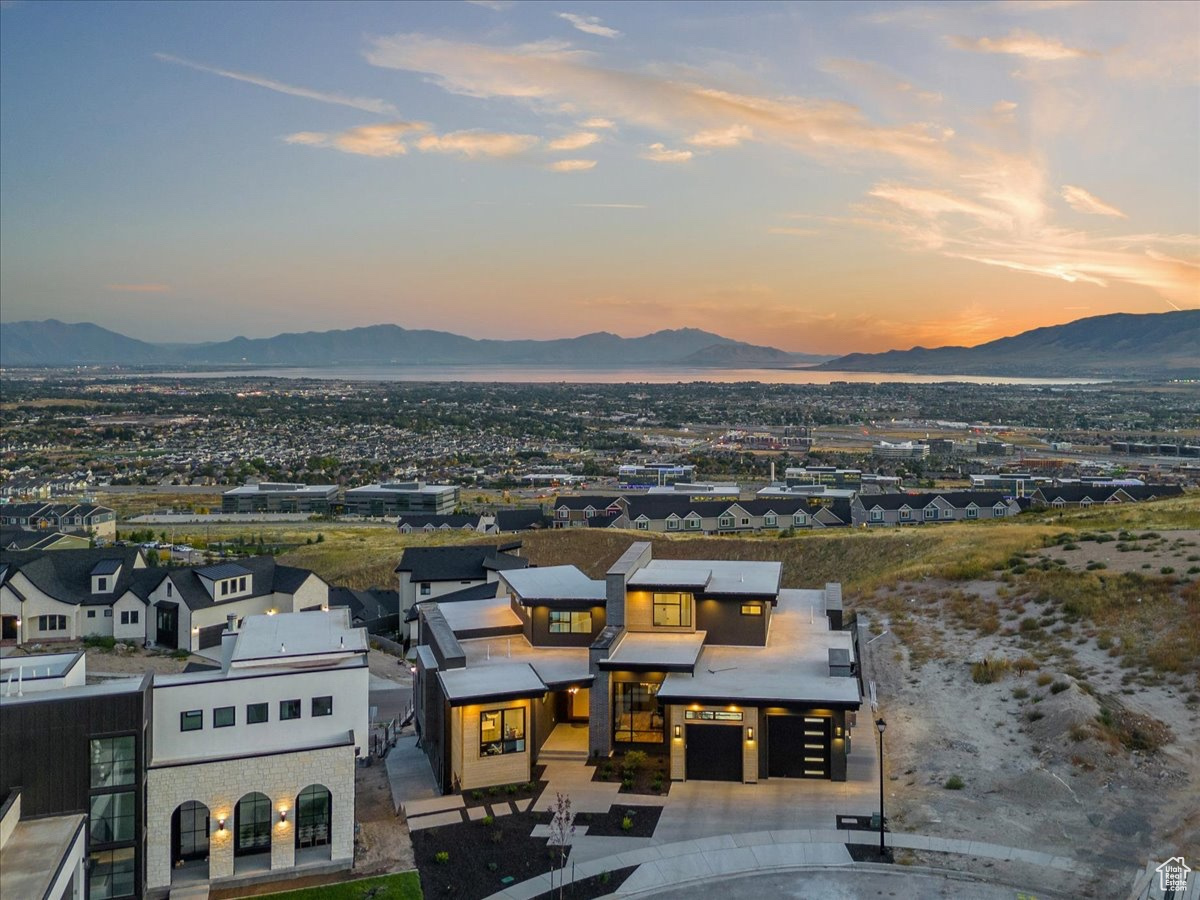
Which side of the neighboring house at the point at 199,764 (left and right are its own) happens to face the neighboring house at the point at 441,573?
back

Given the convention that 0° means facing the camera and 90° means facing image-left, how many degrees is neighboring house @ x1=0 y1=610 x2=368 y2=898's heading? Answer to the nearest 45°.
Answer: approximately 0°

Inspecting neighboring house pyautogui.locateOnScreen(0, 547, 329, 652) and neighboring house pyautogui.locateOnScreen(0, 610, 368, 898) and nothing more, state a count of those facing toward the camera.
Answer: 2

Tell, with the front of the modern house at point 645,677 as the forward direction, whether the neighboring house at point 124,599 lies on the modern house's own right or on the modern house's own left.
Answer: on the modern house's own right

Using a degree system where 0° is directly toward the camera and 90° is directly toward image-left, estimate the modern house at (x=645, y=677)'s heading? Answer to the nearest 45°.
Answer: approximately 0°

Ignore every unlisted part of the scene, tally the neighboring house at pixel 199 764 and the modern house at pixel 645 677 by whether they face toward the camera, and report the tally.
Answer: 2

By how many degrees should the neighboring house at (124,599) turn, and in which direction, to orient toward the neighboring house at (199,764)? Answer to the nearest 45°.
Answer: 0° — it already faces it

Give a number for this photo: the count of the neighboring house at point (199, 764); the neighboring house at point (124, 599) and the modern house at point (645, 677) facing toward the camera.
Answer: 3
